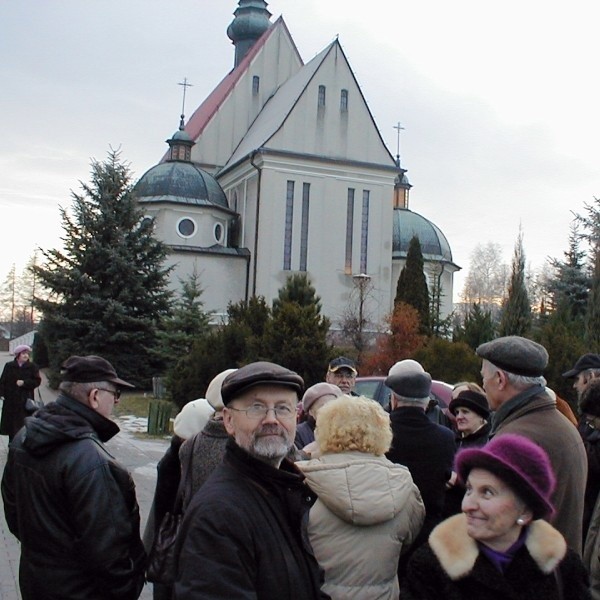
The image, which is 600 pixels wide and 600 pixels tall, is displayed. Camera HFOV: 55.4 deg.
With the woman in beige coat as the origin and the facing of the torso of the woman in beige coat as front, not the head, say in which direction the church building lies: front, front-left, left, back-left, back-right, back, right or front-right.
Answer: front

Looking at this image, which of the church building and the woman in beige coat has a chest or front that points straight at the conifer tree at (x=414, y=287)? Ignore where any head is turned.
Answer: the woman in beige coat

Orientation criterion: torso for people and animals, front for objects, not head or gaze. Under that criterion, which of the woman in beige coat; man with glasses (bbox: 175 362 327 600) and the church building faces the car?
the woman in beige coat

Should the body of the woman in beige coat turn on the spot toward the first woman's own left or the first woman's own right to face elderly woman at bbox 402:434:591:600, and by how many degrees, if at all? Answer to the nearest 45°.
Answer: approximately 135° to the first woman's own right

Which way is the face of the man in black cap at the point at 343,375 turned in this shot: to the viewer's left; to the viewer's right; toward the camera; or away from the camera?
toward the camera

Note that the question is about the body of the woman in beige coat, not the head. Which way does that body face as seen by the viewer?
away from the camera

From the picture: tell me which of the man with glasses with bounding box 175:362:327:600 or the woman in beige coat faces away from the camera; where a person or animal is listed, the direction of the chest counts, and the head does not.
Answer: the woman in beige coat

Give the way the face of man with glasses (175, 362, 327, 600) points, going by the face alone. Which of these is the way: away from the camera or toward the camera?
toward the camera

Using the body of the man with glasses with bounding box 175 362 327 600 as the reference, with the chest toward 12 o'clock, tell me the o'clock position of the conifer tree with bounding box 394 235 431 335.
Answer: The conifer tree is roughly at 8 o'clock from the man with glasses.

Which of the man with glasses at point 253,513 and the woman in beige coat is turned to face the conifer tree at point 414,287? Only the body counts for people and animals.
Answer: the woman in beige coat

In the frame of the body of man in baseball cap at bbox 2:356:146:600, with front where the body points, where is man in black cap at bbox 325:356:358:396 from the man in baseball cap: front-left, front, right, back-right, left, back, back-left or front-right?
front

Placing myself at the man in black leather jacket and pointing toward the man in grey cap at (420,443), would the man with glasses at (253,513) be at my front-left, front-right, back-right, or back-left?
front-right
